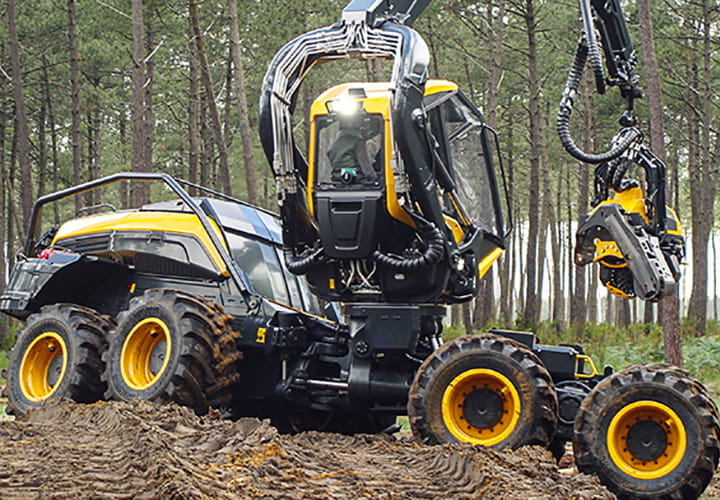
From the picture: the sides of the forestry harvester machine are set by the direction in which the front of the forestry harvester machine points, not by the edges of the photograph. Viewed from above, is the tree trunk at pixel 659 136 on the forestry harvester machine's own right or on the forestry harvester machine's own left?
on the forestry harvester machine's own left

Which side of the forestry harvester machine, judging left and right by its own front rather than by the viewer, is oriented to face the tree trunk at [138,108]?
back

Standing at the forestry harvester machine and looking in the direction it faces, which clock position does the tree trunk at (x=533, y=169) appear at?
The tree trunk is roughly at 8 o'clock from the forestry harvester machine.

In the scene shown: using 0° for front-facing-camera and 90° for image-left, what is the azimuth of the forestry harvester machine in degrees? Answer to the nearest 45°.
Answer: approximately 315°

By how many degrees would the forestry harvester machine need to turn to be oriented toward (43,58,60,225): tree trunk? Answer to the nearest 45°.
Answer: approximately 180°
